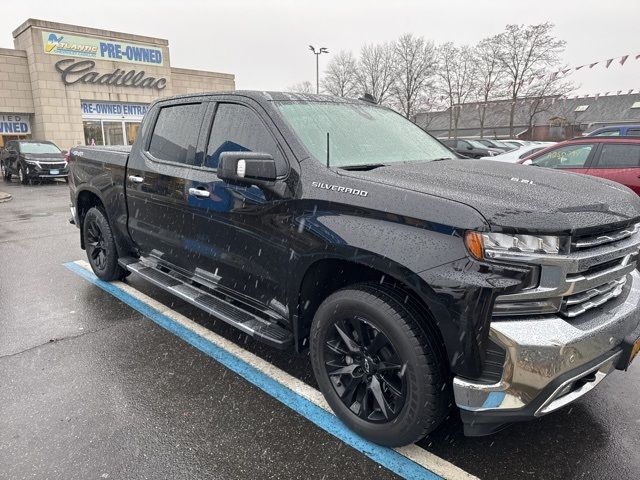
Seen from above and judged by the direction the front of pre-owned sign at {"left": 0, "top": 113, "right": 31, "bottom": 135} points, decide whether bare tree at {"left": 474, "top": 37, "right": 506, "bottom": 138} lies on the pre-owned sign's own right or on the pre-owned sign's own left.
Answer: on the pre-owned sign's own left

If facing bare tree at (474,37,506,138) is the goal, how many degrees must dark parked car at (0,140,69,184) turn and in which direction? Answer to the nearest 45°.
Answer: approximately 45° to its left

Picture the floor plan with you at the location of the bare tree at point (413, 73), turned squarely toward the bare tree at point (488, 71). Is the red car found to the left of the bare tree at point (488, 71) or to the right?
right

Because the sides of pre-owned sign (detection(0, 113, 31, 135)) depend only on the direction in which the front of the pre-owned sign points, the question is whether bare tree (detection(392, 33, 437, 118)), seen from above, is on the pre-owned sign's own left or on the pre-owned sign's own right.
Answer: on the pre-owned sign's own left

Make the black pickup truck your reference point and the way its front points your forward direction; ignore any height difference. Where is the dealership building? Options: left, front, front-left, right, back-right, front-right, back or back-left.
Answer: back

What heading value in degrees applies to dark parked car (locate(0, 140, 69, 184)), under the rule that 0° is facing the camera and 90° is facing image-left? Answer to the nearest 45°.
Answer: approximately 315°
